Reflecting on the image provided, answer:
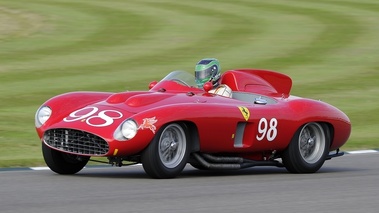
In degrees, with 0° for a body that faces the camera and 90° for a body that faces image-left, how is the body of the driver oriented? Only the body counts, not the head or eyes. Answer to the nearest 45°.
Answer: approximately 45°

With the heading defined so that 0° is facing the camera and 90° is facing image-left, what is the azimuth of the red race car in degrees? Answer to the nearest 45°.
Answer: approximately 45°
